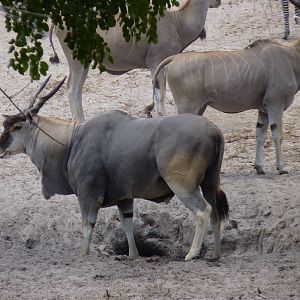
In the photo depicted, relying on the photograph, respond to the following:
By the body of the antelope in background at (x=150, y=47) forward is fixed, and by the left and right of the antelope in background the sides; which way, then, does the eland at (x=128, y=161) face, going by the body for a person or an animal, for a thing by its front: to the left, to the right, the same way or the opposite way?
the opposite way

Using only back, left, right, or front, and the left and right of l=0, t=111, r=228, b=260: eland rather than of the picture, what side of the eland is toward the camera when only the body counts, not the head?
left

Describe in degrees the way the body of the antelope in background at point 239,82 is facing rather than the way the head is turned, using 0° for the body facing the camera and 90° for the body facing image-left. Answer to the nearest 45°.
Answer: approximately 270°

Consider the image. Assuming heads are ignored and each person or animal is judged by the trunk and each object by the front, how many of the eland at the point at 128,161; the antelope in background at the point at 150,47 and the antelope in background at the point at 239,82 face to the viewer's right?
2

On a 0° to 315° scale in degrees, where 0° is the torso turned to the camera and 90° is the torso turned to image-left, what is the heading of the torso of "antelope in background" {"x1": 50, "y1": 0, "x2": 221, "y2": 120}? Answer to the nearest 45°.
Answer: approximately 270°

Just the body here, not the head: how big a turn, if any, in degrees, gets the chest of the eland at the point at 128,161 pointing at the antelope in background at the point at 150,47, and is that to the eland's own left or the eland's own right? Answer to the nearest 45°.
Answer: approximately 90° to the eland's own right

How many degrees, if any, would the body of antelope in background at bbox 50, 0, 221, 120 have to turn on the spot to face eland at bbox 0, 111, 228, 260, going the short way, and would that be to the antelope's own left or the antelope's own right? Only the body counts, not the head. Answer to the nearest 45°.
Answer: approximately 90° to the antelope's own right

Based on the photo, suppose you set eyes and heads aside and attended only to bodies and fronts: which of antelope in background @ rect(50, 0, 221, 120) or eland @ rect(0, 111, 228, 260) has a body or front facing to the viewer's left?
the eland

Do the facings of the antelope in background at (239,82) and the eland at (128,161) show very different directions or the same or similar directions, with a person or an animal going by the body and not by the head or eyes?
very different directions
